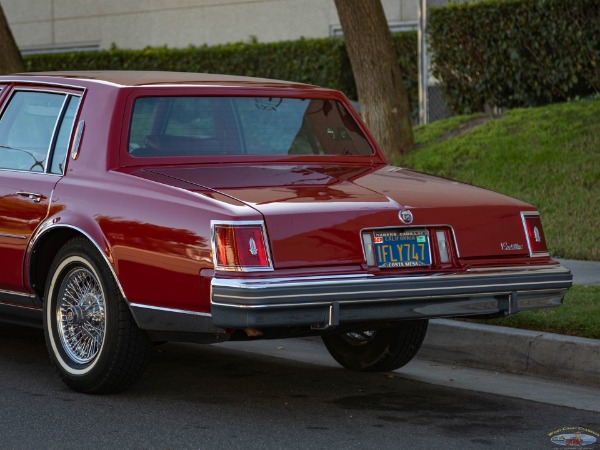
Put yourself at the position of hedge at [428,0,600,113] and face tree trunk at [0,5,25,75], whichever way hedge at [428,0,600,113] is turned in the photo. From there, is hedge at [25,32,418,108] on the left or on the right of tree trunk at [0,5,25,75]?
right

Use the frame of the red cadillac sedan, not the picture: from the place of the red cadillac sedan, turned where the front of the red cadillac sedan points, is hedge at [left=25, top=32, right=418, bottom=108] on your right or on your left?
on your right

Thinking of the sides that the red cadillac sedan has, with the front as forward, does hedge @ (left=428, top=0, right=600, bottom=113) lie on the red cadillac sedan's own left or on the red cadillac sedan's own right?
on the red cadillac sedan's own right

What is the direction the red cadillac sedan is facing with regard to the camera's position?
facing away from the viewer and to the left of the viewer

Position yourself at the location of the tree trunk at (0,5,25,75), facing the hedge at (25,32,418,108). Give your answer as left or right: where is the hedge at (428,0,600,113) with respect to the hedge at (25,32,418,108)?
right
